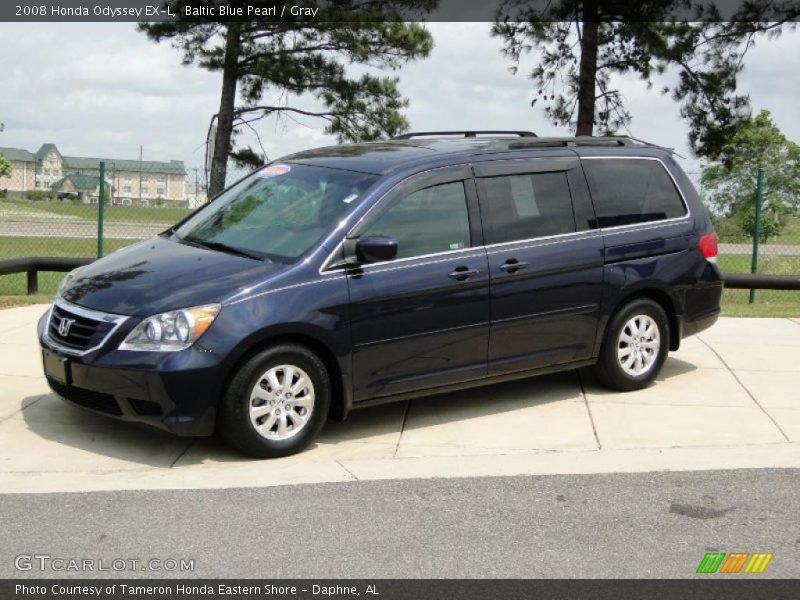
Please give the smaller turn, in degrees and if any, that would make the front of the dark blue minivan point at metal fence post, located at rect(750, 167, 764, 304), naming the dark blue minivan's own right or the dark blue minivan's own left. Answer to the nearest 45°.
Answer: approximately 180°

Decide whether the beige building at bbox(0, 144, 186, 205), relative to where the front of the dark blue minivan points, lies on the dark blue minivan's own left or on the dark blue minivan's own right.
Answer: on the dark blue minivan's own right

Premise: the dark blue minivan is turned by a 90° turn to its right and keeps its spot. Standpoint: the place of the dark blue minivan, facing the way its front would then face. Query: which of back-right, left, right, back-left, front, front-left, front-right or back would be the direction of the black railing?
front

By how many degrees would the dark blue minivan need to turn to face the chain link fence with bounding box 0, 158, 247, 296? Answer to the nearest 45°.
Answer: approximately 90° to its right

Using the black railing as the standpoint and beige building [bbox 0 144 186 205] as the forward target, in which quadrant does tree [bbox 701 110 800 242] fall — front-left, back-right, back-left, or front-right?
front-right

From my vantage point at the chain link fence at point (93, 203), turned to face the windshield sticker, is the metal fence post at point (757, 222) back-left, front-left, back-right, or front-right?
front-left

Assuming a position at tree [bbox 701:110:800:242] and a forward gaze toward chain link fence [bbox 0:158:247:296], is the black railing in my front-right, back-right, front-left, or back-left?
front-left

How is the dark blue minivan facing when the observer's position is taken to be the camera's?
facing the viewer and to the left of the viewer

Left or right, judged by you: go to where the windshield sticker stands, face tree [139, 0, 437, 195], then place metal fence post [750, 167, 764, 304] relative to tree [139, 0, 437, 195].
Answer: right

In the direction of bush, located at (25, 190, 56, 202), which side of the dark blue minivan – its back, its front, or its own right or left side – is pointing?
right

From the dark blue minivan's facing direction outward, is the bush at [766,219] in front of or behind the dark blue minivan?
behind
